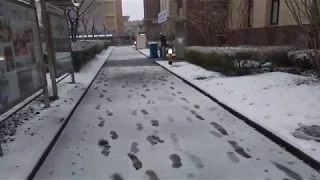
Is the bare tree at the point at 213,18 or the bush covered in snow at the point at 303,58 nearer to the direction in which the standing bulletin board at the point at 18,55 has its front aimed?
the bush covered in snow

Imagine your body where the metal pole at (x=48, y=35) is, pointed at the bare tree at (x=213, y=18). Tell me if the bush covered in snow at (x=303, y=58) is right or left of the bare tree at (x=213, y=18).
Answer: right

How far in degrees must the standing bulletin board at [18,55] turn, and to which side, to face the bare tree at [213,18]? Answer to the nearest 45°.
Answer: approximately 90° to its left

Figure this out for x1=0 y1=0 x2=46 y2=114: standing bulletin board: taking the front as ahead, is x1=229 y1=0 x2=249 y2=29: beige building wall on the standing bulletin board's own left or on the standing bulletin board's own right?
on the standing bulletin board's own left

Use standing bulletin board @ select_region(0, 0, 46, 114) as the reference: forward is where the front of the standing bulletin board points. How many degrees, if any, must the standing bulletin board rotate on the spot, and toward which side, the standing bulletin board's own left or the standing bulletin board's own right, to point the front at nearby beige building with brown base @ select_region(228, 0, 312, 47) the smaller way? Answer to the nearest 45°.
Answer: approximately 90° to the standing bulletin board's own left

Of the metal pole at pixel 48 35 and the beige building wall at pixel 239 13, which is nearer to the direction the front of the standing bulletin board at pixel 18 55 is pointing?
the beige building wall

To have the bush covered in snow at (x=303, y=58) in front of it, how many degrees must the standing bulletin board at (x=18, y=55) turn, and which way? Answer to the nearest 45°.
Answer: approximately 45° to its left

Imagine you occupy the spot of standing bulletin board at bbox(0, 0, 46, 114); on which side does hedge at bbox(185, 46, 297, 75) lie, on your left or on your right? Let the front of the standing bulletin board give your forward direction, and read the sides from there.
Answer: on your left

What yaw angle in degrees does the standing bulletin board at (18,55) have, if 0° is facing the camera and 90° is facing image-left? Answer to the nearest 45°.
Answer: approximately 315°

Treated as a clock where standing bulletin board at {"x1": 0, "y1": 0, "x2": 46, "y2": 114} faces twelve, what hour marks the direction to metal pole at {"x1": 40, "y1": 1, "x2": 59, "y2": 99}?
The metal pole is roughly at 8 o'clock from the standing bulletin board.
